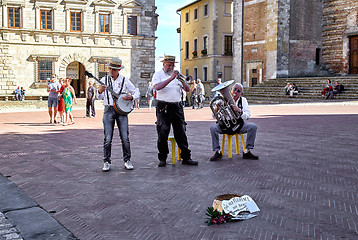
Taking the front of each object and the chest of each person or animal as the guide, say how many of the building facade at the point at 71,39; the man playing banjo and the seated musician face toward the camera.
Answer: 3

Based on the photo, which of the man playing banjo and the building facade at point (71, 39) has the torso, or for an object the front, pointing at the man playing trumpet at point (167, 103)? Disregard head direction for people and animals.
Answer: the building facade

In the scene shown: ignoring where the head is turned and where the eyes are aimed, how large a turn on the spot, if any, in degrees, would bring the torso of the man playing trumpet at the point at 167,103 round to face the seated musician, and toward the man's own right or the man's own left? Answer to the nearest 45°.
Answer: approximately 90° to the man's own left

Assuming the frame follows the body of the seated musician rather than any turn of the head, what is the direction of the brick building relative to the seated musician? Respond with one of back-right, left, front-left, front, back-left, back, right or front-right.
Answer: back

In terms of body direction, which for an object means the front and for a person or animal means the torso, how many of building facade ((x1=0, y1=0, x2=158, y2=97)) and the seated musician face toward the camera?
2

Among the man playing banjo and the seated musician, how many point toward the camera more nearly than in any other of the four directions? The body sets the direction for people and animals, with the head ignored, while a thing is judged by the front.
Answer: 2

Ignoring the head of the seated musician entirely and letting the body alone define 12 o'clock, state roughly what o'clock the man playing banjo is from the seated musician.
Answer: The man playing banjo is roughly at 2 o'clock from the seated musician.

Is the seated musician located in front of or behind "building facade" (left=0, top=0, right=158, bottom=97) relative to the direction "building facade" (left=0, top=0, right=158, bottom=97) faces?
in front

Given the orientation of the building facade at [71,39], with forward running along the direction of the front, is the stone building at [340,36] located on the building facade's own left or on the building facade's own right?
on the building facade's own left

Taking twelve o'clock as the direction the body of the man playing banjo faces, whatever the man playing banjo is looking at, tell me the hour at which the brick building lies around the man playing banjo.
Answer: The brick building is roughly at 7 o'clock from the man playing banjo.

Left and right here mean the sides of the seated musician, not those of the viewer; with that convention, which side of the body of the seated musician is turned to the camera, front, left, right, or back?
front

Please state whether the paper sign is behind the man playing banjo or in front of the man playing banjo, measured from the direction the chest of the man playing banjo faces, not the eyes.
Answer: in front

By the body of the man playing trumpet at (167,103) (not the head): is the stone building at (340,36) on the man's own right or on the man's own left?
on the man's own left

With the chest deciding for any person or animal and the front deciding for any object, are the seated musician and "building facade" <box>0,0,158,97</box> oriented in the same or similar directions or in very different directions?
same or similar directions

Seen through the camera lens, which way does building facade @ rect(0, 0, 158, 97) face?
facing the viewer

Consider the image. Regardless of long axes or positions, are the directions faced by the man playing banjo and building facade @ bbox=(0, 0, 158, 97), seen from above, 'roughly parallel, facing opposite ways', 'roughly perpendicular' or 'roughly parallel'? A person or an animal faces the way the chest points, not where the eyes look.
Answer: roughly parallel
